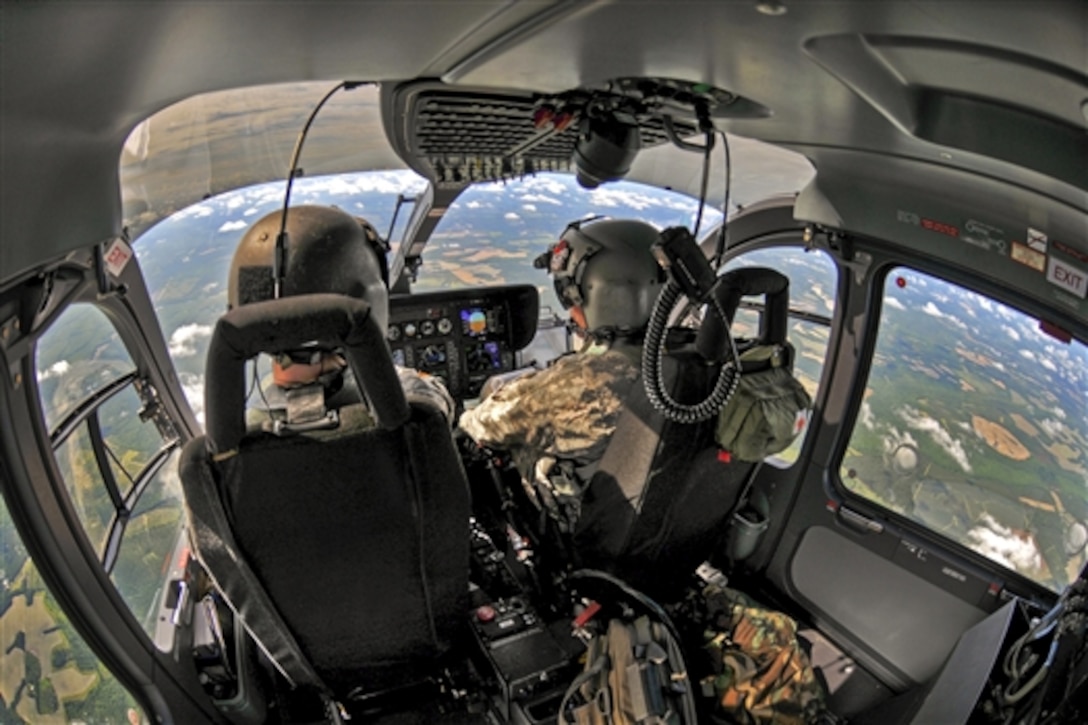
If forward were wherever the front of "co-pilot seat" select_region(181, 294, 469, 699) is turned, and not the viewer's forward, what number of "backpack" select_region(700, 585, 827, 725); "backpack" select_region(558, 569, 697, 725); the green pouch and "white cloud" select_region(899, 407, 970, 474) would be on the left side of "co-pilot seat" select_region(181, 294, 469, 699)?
0

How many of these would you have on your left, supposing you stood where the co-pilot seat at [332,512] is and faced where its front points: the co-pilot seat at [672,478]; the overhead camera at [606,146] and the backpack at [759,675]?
0

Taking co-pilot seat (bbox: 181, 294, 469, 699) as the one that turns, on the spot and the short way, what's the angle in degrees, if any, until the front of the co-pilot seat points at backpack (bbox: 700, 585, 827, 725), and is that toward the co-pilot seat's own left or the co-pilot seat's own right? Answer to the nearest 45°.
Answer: approximately 90° to the co-pilot seat's own right

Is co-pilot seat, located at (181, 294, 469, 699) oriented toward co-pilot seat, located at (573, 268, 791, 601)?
no

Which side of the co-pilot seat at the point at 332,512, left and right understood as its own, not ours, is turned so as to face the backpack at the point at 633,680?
right

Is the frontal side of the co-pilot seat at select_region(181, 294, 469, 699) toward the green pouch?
no

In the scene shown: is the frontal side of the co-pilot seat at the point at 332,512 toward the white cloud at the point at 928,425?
no

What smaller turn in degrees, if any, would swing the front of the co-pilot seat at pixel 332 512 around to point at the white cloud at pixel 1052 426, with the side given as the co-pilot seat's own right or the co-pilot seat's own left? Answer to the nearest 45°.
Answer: approximately 90° to the co-pilot seat's own right

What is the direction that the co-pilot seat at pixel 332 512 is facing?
away from the camera
